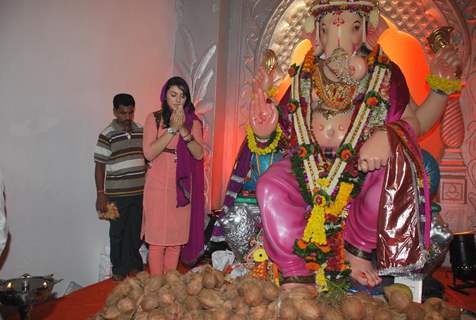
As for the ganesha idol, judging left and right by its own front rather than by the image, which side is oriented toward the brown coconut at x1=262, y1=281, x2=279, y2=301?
front

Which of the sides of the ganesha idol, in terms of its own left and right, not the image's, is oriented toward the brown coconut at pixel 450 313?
front

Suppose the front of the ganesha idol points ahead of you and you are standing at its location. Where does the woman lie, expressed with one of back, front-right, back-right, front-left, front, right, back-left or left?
right

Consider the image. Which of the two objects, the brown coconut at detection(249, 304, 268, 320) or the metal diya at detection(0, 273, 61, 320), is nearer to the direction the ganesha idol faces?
the brown coconut

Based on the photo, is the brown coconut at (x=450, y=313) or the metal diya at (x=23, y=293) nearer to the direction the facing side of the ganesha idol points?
the brown coconut

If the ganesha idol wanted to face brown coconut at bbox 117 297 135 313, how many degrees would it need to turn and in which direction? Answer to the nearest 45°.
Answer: approximately 45° to its right

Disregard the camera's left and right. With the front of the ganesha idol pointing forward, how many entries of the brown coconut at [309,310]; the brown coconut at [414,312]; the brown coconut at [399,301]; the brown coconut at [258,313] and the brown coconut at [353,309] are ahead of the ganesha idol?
5

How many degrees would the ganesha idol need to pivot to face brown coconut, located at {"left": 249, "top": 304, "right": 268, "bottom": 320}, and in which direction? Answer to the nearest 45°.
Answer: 0° — it already faces it

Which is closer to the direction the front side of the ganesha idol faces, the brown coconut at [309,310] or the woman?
the brown coconut

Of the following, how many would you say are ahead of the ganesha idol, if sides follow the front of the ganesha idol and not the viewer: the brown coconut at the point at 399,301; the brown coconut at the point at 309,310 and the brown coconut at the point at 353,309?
3

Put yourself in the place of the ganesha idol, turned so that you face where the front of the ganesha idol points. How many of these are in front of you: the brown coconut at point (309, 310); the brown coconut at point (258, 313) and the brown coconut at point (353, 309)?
3

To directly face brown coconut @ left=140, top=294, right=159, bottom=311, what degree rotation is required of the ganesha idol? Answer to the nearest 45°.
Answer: approximately 45° to its right

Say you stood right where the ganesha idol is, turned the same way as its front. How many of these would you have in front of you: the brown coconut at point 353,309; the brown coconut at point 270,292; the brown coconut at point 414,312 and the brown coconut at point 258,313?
4

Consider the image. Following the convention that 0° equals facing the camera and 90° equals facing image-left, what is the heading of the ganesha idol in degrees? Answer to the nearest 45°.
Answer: approximately 0°
